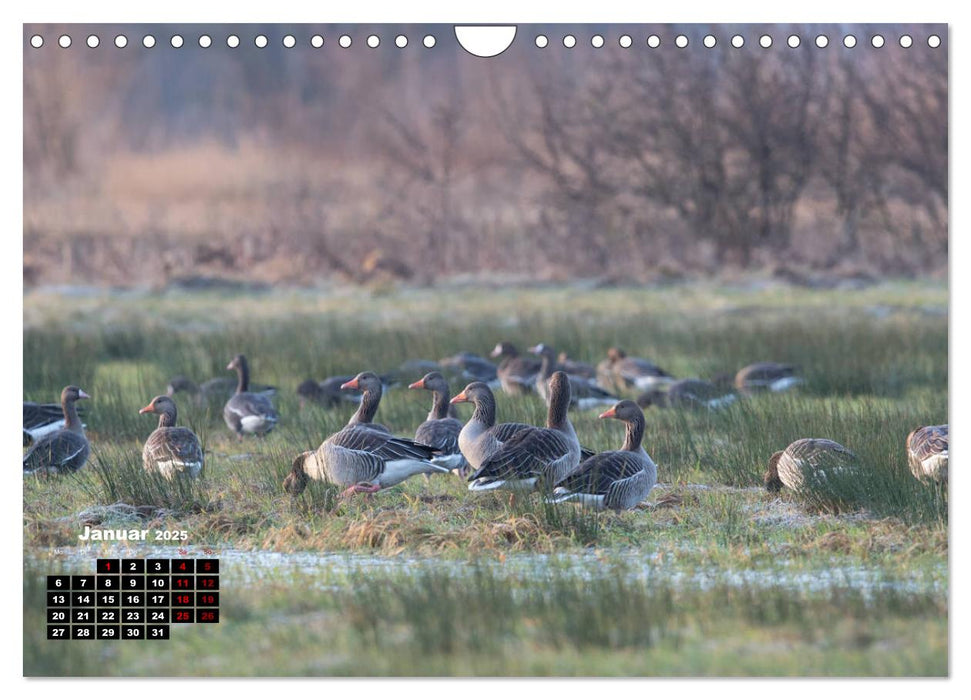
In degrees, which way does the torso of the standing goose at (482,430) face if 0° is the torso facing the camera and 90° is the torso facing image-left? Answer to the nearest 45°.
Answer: approximately 90°

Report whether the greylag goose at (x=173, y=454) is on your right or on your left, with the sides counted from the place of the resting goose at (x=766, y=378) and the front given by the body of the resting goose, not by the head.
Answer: on your left

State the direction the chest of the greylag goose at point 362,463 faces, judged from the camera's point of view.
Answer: to the viewer's left

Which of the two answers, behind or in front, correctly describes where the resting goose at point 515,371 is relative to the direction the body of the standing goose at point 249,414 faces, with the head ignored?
behind

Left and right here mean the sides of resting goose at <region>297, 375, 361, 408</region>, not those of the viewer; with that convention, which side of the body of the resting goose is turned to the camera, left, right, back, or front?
left

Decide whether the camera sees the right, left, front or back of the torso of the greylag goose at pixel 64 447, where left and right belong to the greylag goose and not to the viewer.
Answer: right

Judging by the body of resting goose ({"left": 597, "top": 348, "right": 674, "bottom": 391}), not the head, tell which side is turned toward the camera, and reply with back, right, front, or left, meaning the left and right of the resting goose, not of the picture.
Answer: left

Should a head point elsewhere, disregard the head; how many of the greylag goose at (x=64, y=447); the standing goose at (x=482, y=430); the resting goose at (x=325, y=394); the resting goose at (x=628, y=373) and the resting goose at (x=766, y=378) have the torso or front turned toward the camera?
0
